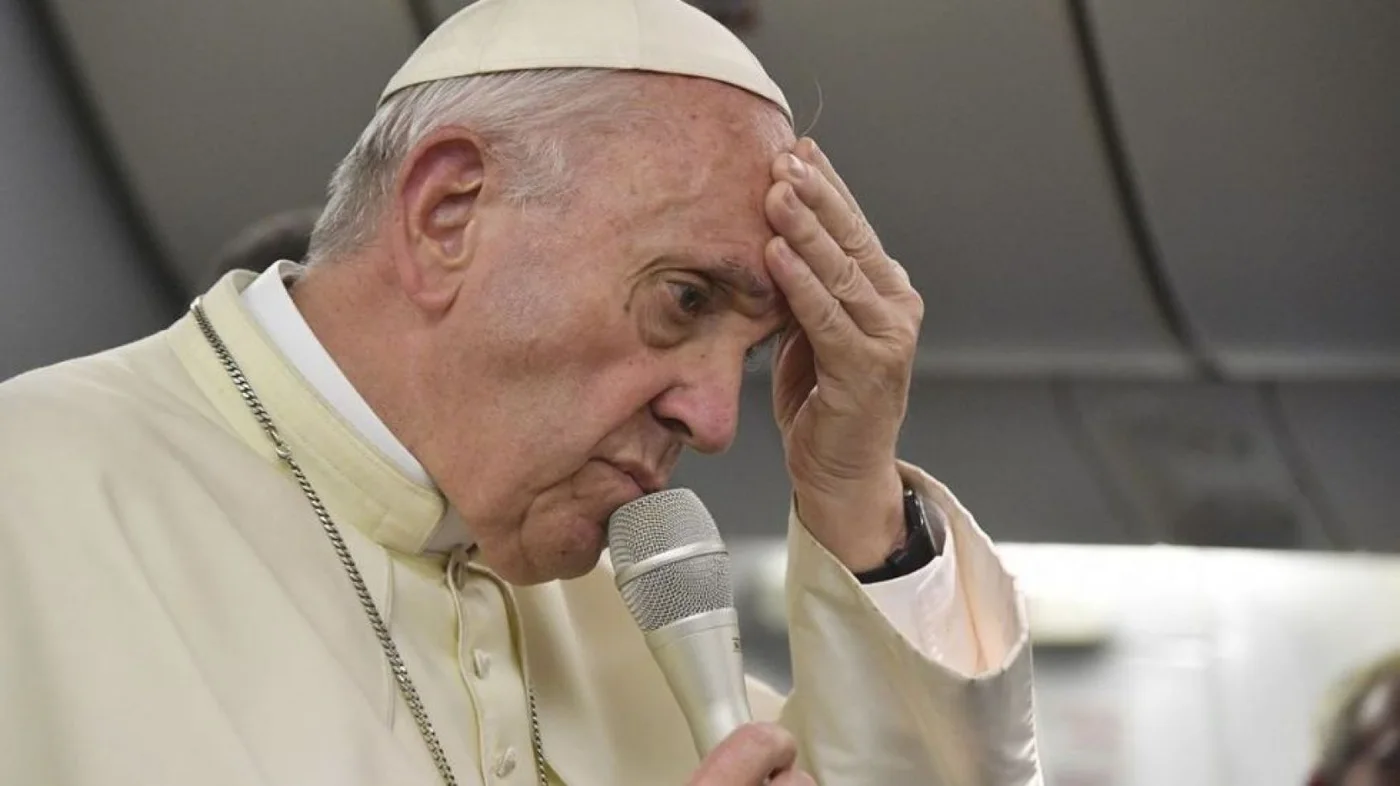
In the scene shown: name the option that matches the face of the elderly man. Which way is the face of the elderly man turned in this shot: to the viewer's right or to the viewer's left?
to the viewer's right

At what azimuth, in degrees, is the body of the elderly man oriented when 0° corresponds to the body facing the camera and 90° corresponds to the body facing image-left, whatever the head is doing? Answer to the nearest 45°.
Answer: approximately 315°

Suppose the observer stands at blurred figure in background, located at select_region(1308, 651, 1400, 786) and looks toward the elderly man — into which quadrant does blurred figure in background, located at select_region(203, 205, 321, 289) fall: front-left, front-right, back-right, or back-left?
front-right

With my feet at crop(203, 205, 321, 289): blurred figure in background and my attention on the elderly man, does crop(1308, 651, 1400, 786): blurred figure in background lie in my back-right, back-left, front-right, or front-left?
front-left
